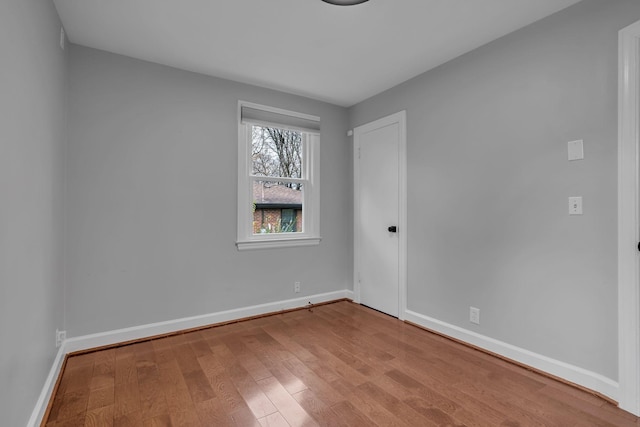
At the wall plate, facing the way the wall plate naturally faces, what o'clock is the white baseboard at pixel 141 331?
The white baseboard is roughly at 2 o'clock from the wall plate.

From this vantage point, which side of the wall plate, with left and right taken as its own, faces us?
front

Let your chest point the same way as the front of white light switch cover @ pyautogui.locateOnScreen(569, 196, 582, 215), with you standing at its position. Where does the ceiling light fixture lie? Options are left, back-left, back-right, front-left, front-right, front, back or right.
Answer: front-right

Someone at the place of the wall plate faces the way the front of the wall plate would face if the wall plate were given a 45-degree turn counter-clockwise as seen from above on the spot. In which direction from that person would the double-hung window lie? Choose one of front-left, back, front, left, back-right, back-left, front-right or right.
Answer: back-right

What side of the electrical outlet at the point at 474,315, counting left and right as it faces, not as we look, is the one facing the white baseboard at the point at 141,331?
front

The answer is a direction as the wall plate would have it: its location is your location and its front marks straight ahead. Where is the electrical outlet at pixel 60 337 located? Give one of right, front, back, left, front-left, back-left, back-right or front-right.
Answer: front-right
